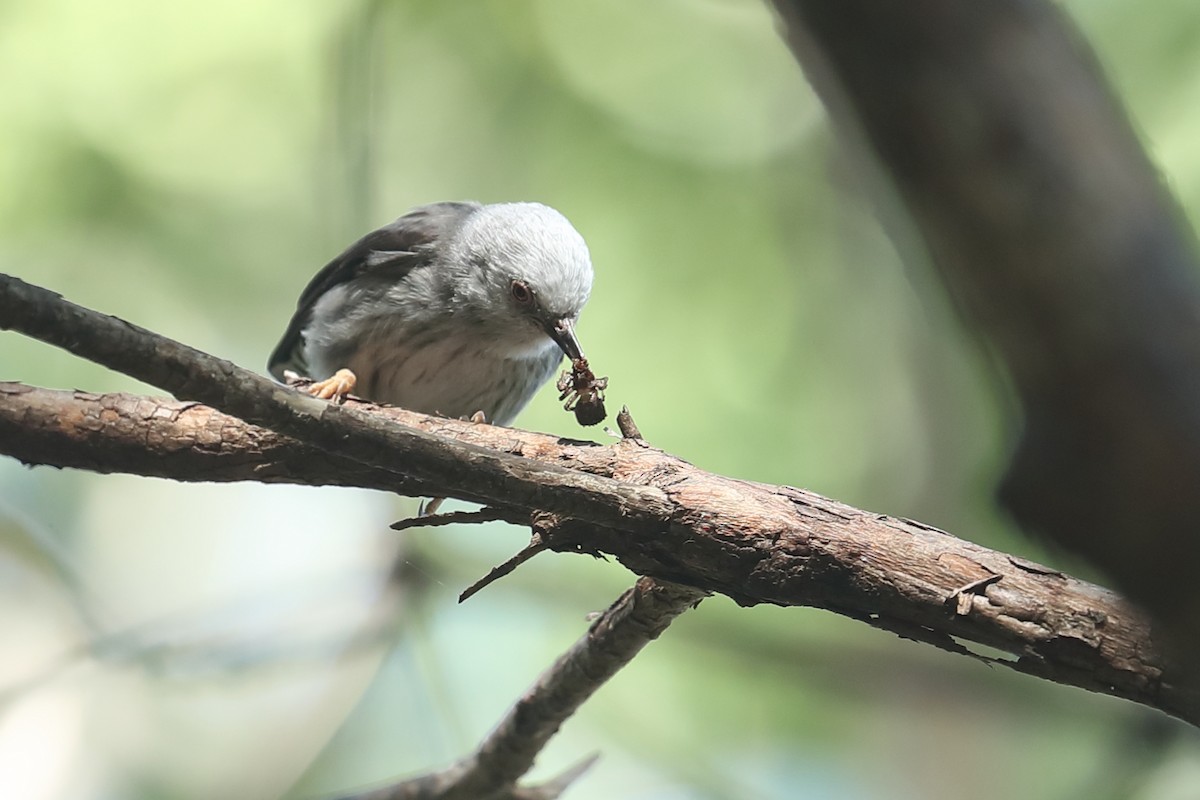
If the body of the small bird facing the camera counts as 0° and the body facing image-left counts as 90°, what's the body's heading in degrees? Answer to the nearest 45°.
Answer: approximately 315°
